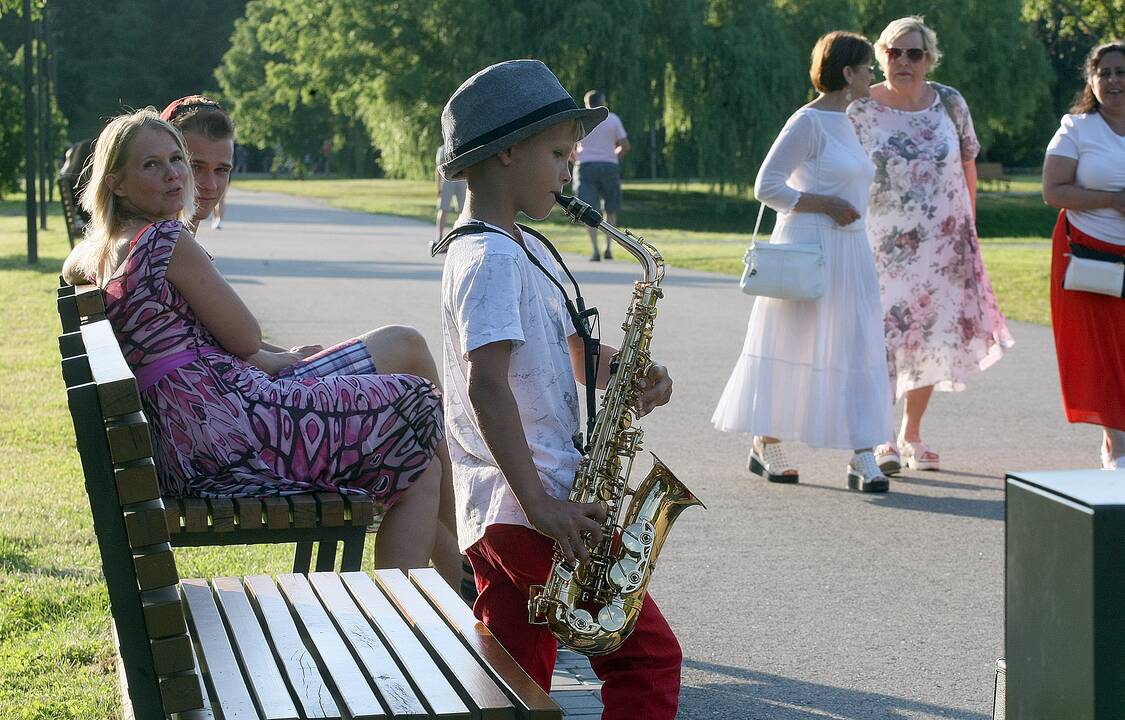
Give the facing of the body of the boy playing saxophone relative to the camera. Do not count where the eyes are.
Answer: to the viewer's right

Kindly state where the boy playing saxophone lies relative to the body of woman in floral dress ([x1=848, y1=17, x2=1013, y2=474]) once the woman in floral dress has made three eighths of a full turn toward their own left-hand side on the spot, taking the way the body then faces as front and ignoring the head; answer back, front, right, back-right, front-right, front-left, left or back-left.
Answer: back-right

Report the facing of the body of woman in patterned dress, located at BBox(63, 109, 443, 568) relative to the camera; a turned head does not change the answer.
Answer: to the viewer's right

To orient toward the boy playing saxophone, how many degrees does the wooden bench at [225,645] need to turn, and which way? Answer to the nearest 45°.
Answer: approximately 45° to its left

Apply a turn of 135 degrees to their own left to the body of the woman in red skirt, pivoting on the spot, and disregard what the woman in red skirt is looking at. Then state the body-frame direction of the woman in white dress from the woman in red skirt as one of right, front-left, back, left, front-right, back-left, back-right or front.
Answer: back-left

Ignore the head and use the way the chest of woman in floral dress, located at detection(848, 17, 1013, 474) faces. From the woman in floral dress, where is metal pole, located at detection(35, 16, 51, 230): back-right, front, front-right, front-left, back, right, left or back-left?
back-right

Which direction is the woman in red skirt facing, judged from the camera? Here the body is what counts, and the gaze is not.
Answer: toward the camera

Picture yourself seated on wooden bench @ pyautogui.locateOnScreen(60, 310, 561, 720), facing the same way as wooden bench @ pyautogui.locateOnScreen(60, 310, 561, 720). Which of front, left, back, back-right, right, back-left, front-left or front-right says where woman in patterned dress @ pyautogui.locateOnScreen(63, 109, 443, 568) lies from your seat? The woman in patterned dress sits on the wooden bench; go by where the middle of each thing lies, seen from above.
left

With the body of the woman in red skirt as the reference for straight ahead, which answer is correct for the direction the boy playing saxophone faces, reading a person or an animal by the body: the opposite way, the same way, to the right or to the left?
to the left

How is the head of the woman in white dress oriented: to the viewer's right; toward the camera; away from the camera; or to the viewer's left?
to the viewer's right

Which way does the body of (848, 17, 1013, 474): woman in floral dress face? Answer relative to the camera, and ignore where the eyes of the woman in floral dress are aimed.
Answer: toward the camera

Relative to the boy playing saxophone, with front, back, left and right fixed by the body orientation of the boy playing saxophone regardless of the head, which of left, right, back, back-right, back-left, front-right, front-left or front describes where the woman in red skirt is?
front-left

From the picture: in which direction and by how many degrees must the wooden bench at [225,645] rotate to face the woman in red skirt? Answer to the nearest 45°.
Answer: approximately 45° to its left
